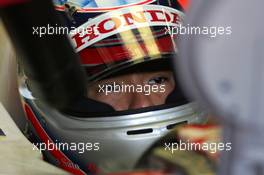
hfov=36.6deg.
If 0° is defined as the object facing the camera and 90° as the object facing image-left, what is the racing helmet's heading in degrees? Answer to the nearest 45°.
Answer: approximately 315°
